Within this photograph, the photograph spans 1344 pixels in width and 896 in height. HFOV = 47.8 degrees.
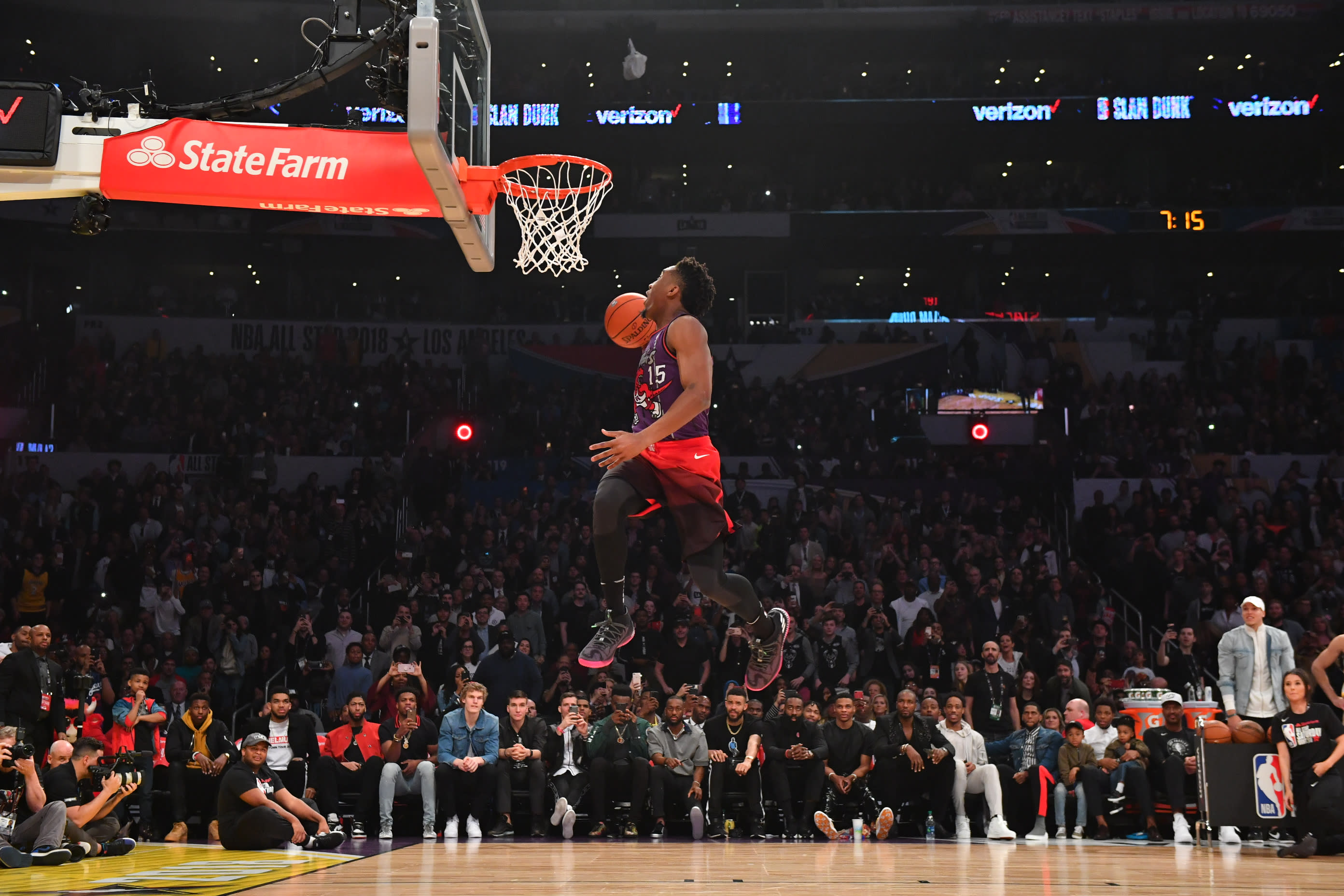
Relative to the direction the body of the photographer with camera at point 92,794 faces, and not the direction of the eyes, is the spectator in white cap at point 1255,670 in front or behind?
in front

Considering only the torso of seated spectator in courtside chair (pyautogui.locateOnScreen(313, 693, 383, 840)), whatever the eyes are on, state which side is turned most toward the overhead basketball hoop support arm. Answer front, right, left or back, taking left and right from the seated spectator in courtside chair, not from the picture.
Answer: front

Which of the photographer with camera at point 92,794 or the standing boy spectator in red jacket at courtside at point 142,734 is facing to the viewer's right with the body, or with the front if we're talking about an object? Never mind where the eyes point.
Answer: the photographer with camera

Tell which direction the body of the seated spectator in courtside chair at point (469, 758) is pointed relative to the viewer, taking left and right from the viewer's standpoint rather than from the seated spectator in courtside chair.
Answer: facing the viewer

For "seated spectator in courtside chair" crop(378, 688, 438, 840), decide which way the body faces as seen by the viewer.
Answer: toward the camera

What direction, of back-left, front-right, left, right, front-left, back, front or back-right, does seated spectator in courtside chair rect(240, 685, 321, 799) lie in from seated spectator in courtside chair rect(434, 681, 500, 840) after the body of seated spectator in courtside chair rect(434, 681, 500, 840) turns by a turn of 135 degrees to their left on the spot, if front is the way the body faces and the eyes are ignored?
back-left

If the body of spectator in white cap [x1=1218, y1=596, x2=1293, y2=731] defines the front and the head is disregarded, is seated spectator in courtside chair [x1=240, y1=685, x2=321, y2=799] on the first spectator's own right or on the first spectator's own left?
on the first spectator's own right

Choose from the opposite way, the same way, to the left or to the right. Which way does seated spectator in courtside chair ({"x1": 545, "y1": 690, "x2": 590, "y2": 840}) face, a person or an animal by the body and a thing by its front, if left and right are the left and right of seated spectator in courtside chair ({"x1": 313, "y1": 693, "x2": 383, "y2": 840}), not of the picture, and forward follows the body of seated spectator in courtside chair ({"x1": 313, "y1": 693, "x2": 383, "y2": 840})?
the same way

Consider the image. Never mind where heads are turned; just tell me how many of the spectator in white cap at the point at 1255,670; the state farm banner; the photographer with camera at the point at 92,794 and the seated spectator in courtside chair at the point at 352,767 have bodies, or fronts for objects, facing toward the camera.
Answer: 3

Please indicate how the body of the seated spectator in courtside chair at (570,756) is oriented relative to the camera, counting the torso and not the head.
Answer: toward the camera

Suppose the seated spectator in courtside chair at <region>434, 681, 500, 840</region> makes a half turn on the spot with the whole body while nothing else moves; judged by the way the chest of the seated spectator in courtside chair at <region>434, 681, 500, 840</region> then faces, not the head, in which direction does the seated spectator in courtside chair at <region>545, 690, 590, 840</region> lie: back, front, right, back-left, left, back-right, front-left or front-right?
right

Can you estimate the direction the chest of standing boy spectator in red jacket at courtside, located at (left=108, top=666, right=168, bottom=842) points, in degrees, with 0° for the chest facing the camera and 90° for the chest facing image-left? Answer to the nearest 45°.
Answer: approximately 0°

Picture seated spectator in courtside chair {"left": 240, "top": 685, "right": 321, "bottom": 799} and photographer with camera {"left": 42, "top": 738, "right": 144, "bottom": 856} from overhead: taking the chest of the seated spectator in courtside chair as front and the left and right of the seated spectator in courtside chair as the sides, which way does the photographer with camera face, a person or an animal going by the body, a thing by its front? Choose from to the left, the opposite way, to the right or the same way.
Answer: to the left

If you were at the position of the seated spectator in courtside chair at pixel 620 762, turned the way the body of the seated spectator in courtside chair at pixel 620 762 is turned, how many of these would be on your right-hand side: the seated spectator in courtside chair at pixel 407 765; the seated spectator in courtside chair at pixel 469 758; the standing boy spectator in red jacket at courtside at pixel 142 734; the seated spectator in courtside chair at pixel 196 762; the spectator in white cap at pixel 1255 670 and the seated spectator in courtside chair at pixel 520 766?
5

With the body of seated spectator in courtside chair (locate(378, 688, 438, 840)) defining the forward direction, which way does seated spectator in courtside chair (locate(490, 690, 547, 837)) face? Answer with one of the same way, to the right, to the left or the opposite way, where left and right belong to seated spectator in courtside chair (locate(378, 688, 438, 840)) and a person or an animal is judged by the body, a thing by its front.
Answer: the same way

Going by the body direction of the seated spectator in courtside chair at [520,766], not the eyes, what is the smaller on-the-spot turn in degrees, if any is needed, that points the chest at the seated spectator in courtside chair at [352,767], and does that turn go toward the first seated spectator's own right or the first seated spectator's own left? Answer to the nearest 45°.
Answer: approximately 90° to the first seated spectator's own right

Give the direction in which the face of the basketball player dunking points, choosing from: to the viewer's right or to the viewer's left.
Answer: to the viewer's left

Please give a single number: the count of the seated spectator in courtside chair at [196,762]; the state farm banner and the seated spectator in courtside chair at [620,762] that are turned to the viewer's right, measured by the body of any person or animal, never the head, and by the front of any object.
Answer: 0
